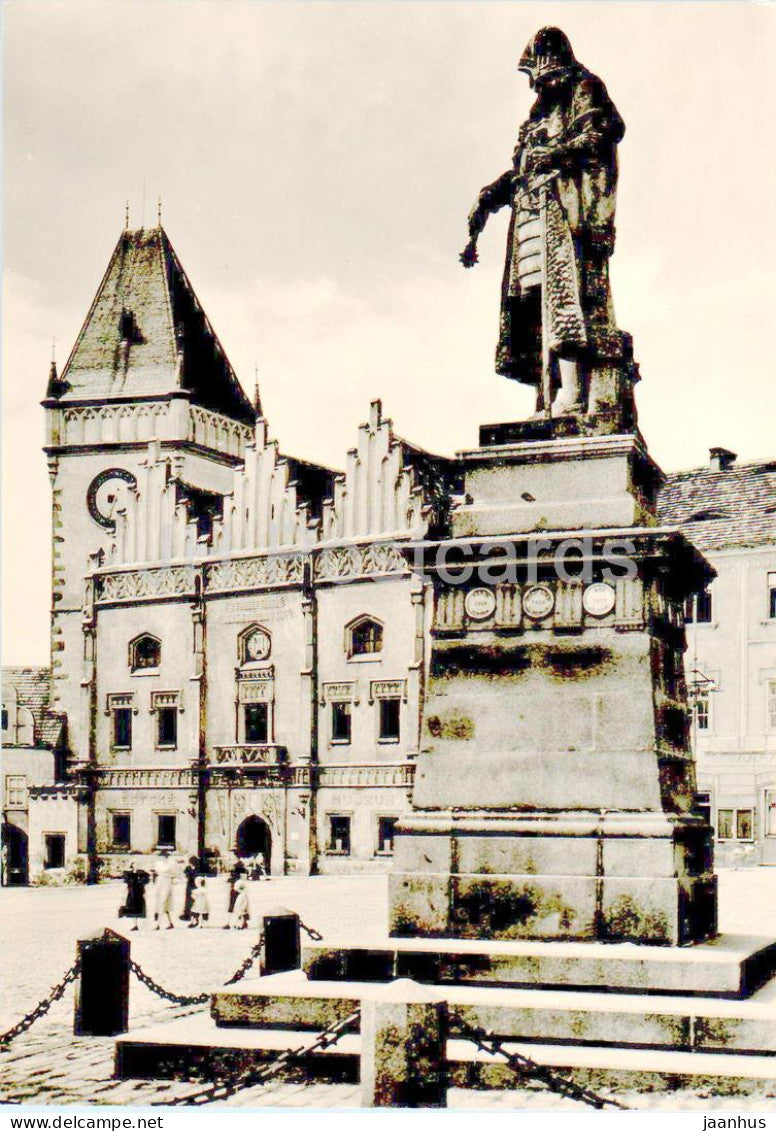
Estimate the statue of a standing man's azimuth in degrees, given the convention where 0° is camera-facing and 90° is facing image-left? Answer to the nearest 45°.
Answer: approximately 45°

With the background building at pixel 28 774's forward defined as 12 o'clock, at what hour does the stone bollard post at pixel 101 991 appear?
The stone bollard post is roughly at 12 o'clock from the background building.

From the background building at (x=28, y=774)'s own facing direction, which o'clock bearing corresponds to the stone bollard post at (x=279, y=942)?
The stone bollard post is roughly at 12 o'clock from the background building.

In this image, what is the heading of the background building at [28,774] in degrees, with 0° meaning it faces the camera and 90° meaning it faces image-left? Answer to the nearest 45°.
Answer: approximately 0°

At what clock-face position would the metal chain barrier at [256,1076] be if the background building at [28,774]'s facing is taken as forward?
The metal chain barrier is roughly at 12 o'clock from the background building.

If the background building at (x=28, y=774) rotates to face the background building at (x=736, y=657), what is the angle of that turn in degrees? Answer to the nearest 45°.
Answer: approximately 90° to its left
